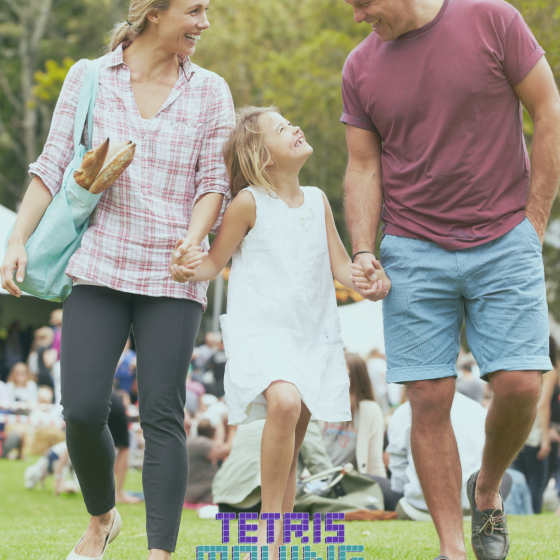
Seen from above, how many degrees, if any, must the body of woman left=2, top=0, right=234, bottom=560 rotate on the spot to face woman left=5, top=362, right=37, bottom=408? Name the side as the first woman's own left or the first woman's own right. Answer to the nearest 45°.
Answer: approximately 180°

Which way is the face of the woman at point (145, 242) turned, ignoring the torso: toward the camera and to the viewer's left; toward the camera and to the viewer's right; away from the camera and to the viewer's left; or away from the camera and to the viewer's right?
toward the camera and to the viewer's right

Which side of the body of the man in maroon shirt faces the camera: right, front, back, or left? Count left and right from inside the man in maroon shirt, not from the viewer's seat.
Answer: front

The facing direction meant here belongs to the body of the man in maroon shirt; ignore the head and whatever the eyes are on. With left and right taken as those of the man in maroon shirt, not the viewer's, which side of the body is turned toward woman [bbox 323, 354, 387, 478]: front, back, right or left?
back

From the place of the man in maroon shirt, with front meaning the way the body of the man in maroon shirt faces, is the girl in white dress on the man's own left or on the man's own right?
on the man's own right

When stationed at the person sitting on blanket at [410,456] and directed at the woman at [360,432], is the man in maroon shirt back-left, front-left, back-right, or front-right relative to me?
back-left

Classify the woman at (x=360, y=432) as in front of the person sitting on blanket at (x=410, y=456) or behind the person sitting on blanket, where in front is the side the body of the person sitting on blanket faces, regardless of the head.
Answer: in front

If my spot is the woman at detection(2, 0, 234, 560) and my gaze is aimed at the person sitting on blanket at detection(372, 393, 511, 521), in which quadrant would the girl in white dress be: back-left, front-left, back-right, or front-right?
front-right

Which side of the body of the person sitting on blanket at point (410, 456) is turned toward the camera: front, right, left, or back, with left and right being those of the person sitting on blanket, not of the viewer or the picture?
back

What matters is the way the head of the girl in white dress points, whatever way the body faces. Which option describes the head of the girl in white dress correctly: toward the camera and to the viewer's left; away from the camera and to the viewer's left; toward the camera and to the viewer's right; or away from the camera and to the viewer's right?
toward the camera and to the viewer's right

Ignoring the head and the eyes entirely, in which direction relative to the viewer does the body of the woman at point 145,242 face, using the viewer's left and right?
facing the viewer

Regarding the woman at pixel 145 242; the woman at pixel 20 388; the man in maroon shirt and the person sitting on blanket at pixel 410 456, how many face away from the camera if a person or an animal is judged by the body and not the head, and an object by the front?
1

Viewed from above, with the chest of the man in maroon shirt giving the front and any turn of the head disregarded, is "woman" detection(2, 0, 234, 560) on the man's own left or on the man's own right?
on the man's own right
